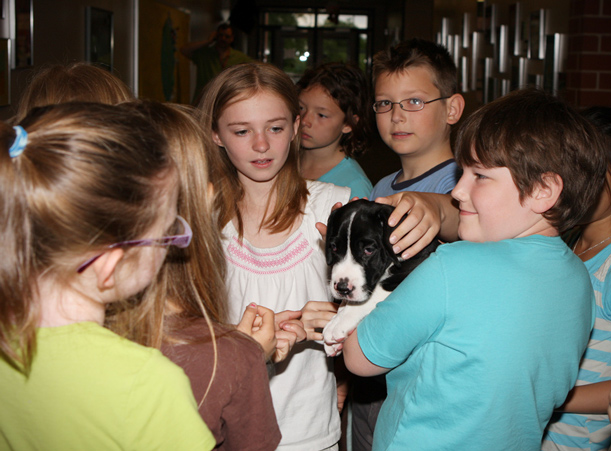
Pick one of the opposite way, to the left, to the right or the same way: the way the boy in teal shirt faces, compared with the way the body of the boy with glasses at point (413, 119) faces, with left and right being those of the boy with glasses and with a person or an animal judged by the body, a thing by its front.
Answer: to the right

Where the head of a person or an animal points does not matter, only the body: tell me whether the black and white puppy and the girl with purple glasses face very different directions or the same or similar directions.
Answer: very different directions

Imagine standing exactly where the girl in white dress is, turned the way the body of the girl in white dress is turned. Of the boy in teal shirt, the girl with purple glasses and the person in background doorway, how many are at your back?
1

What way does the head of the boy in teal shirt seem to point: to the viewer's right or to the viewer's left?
to the viewer's left

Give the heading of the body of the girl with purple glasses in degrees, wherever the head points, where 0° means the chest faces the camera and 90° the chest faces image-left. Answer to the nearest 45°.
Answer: approximately 225°
